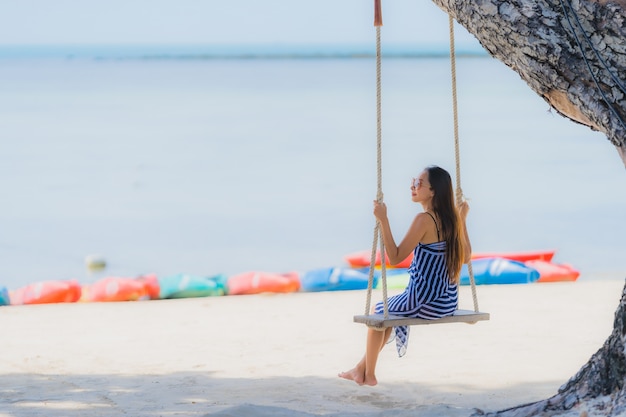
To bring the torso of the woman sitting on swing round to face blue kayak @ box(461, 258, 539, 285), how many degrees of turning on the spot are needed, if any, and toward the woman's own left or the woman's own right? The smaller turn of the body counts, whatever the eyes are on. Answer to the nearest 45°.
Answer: approximately 45° to the woman's own right

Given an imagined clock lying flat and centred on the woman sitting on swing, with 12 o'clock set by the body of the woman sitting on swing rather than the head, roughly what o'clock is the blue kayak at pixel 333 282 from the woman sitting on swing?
The blue kayak is roughly at 1 o'clock from the woman sitting on swing.

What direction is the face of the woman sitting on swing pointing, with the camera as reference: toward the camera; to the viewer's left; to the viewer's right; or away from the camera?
to the viewer's left

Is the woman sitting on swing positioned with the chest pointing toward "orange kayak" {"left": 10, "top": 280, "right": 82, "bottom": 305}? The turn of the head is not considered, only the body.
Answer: yes

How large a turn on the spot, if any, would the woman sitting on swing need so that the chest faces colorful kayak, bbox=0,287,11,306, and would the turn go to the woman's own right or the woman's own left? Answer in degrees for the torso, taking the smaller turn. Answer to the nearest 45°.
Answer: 0° — they already face it

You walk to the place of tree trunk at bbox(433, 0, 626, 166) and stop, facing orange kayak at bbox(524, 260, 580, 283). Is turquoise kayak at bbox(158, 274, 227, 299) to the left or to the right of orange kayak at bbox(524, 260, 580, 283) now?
left

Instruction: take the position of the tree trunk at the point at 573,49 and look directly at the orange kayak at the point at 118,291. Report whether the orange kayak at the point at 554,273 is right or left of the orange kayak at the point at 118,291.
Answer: right

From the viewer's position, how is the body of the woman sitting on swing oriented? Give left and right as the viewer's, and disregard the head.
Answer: facing away from the viewer and to the left of the viewer

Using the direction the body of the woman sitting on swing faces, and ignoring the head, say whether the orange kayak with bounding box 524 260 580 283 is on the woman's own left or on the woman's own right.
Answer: on the woman's own right

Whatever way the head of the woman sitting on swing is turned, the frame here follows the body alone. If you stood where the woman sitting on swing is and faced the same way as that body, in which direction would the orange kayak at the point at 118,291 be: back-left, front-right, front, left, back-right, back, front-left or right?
front
